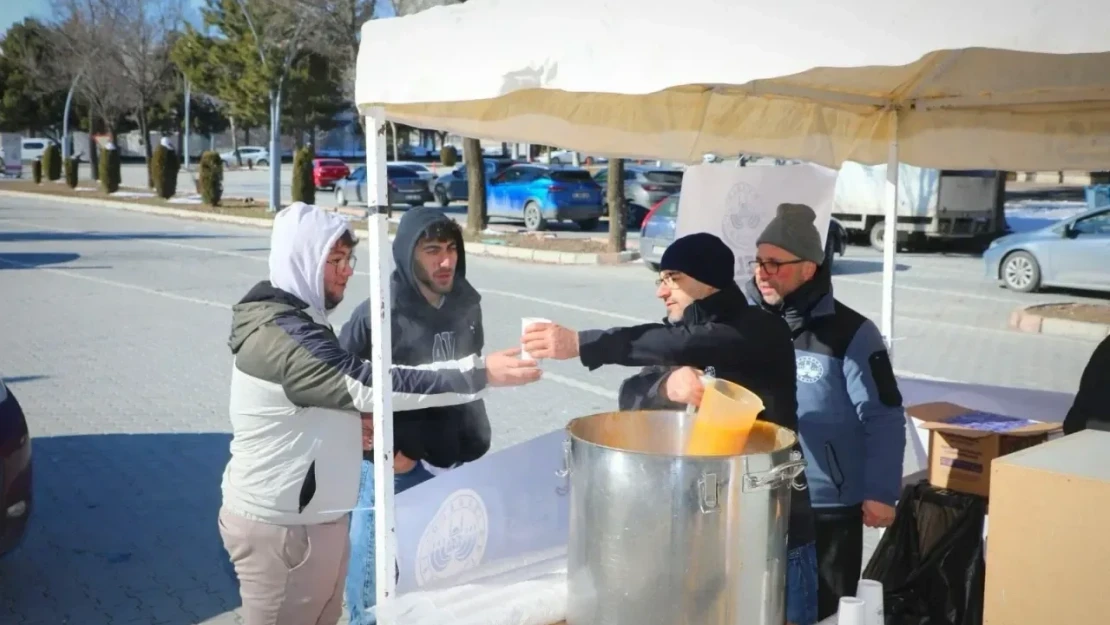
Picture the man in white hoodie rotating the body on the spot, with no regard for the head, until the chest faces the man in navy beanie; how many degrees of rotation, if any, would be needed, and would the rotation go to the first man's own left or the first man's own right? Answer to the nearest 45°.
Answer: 0° — they already face them

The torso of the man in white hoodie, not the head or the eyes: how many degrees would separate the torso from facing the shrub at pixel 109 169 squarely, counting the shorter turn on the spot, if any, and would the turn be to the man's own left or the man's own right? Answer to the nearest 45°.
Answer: approximately 90° to the man's own left

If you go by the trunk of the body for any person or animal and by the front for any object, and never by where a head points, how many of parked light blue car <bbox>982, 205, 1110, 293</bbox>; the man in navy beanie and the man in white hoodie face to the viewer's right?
1

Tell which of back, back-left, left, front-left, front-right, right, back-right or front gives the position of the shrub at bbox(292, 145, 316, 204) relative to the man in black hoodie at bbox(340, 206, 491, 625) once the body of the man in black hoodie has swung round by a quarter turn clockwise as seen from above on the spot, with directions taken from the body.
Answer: back-right

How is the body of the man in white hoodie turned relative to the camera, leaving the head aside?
to the viewer's right

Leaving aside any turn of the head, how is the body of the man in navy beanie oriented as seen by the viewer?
to the viewer's left

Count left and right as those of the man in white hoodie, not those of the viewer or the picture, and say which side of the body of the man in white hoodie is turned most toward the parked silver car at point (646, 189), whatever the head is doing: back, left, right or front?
left

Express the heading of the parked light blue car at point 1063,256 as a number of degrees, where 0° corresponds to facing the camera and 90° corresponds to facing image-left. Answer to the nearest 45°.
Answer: approximately 90°

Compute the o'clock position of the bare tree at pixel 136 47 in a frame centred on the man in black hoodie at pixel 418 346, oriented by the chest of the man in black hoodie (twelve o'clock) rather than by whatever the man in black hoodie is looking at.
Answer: The bare tree is roughly at 7 o'clock from the man in black hoodie.
